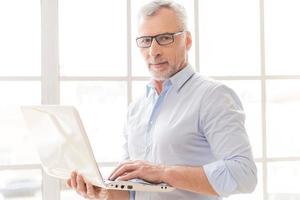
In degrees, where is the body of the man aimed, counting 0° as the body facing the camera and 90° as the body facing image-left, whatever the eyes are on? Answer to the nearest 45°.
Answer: approximately 45°
